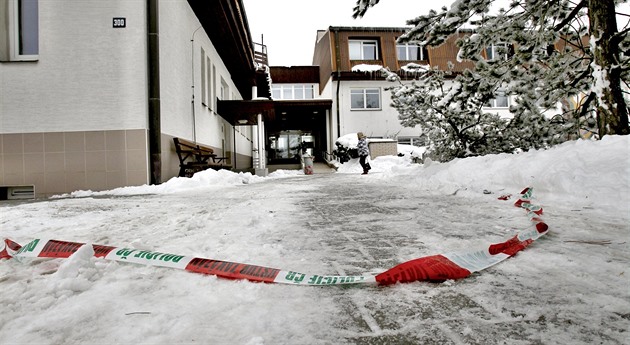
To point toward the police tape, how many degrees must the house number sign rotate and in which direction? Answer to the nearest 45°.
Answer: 0° — it already faces it

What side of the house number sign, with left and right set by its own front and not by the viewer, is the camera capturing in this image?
front

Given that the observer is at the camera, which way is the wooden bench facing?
facing the viewer and to the right of the viewer

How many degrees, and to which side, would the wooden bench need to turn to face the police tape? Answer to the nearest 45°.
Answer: approximately 45° to its right

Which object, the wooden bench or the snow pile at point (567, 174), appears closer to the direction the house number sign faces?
the snow pile

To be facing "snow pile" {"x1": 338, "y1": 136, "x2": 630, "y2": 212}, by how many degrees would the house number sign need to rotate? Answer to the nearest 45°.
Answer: approximately 45° to its left

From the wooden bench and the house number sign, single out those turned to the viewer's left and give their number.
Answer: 0
